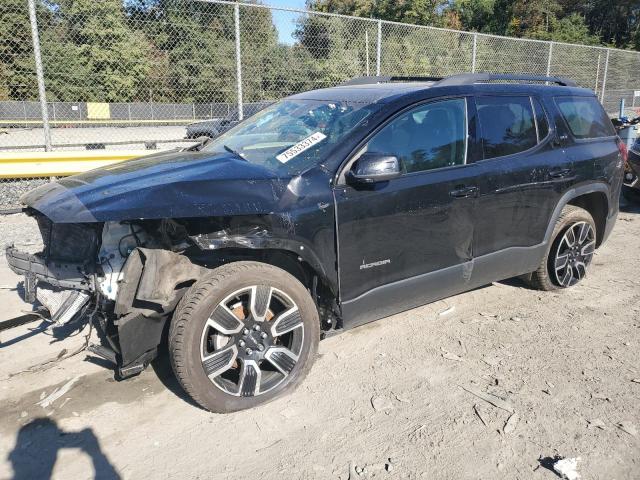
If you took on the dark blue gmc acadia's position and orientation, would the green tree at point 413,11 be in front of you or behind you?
behind

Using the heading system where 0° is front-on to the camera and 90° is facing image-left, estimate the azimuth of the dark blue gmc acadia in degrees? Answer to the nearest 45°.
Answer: approximately 45°

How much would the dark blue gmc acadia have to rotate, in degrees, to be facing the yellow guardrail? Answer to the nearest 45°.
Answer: approximately 90° to its right

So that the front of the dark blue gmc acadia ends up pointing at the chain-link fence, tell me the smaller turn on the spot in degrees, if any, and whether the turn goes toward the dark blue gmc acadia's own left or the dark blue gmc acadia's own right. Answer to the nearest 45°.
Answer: approximately 135° to the dark blue gmc acadia's own right

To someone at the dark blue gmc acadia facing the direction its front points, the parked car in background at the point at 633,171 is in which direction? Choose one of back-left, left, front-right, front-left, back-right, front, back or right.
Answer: back

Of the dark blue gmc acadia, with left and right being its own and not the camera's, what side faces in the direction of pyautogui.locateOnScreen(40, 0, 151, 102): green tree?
right

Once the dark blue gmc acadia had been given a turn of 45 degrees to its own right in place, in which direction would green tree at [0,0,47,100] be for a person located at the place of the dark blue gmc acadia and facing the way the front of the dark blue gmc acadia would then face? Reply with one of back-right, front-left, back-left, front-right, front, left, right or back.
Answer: front-right
